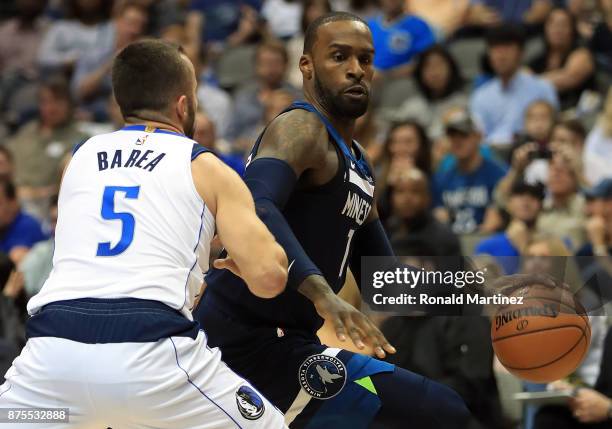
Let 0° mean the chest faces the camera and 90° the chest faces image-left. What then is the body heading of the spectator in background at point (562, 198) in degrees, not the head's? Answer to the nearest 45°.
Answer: approximately 45°

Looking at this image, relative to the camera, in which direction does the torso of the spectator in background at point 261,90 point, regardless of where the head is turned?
toward the camera

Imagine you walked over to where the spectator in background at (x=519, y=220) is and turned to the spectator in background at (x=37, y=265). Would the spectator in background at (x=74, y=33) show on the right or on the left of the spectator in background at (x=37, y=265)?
right

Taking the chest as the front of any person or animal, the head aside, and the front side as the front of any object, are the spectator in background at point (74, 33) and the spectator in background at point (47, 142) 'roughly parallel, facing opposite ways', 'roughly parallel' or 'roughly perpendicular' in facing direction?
roughly parallel

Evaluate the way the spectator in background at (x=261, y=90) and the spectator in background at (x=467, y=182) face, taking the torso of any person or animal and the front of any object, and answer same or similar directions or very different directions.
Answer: same or similar directions

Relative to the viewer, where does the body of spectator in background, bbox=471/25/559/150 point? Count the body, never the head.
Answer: toward the camera

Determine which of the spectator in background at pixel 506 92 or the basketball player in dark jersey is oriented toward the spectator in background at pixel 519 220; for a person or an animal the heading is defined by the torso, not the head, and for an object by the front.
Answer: the spectator in background at pixel 506 92

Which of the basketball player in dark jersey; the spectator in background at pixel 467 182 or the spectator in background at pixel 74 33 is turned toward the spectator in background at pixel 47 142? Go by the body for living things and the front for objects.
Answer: the spectator in background at pixel 74 33

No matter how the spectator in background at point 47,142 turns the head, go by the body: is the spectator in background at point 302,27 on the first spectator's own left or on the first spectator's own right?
on the first spectator's own left

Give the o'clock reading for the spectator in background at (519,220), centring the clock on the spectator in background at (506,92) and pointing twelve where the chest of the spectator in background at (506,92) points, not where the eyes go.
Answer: the spectator in background at (519,220) is roughly at 12 o'clock from the spectator in background at (506,92).

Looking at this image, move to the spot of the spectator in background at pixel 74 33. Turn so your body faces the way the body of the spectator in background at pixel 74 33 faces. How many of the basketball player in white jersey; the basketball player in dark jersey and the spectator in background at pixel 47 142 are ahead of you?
3
